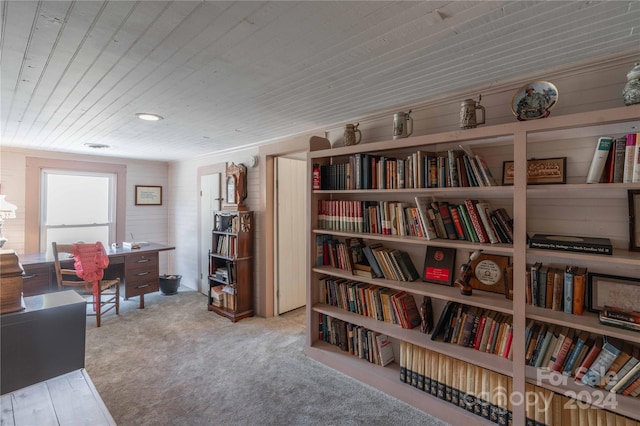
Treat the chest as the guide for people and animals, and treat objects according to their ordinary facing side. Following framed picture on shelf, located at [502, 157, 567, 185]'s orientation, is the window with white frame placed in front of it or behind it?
in front

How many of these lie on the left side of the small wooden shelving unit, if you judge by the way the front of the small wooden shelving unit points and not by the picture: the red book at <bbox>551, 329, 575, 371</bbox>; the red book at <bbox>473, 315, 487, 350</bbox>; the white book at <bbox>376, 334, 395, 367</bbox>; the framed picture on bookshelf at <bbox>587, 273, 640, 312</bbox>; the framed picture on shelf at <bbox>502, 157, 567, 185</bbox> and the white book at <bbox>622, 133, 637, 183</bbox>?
6

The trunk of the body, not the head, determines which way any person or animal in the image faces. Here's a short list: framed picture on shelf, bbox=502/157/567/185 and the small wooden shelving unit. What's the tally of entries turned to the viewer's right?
0

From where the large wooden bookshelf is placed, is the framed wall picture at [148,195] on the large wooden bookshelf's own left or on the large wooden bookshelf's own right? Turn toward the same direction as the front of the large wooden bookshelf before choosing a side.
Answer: on the large wooden bookshelf's own right

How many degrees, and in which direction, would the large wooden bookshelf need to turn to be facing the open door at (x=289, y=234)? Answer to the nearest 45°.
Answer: approximately 90° to its right

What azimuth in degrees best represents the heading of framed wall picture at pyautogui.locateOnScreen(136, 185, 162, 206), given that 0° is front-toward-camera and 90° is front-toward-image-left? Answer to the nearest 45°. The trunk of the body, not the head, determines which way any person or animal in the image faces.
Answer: approximately 0°

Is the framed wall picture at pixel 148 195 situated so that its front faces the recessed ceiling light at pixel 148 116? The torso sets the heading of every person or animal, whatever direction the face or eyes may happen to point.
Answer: yes

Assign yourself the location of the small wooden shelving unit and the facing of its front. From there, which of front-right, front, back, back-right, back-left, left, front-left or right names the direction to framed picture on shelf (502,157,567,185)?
left

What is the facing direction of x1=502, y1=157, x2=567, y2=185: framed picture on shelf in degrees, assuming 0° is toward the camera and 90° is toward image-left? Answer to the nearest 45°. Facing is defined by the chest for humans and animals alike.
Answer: approximately 45°

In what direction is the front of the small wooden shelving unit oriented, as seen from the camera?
facing the viewer and to the left of the viewer

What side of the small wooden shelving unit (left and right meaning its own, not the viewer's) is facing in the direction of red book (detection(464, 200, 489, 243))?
left

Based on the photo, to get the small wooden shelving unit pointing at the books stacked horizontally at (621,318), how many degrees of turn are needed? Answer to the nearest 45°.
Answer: approximately 90° to its left

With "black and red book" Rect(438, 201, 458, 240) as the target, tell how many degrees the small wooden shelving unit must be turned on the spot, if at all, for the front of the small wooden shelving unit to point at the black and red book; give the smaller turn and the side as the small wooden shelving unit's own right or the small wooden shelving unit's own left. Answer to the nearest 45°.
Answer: approximately 90° to the small wooden shelving unit's own left

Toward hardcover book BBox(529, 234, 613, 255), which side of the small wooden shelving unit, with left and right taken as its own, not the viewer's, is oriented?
left

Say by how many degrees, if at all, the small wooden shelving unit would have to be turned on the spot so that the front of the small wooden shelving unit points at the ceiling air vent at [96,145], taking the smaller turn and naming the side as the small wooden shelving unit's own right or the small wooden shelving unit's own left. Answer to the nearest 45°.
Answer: approximately 90° to the small wooden shelving unit's own right
